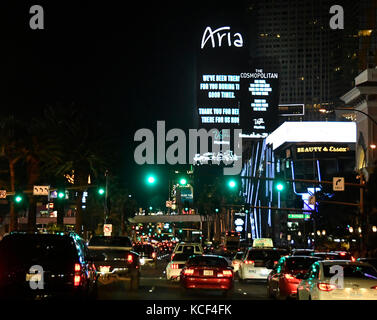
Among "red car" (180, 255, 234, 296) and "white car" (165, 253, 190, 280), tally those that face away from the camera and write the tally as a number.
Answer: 2

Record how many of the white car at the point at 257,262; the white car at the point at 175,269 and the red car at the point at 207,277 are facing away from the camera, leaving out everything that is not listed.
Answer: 3

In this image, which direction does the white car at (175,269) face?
away from the camera

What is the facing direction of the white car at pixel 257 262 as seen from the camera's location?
facing away from the viewer

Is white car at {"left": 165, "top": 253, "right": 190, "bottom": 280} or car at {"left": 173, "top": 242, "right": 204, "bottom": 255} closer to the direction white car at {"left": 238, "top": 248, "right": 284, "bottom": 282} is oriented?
the car

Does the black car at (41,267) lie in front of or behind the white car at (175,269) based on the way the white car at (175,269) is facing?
behind

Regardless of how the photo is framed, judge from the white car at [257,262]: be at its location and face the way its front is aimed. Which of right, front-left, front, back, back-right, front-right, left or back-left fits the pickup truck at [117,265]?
back-left

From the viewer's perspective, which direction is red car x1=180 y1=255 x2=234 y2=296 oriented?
away from the camera

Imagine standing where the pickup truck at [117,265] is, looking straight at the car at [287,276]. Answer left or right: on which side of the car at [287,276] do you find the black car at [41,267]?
right

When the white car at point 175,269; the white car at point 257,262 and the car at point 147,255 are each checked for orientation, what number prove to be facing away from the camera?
3

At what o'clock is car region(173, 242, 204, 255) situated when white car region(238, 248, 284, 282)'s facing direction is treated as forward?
The car is roughly at 11 o'clock from the white car.

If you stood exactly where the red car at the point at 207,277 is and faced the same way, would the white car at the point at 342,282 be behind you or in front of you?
behind

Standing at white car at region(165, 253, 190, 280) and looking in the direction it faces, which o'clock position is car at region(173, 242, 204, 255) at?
The car is roughly at 12 o'clock from the white car.

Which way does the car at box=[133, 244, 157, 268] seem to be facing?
away from the camera

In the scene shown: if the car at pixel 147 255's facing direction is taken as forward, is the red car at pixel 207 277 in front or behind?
behind

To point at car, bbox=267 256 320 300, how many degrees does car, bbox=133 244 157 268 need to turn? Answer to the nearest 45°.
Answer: approximately 180°

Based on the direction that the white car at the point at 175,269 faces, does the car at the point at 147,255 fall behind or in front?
in front

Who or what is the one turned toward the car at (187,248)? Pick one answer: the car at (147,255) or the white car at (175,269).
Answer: the white car

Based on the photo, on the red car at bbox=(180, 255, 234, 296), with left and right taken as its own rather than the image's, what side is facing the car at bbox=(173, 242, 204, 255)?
front
